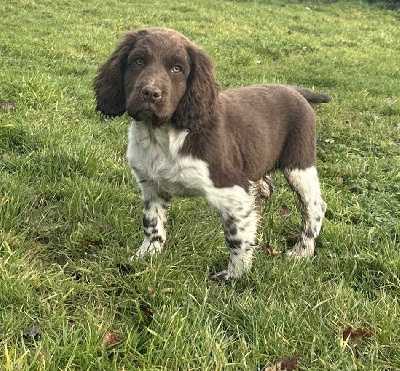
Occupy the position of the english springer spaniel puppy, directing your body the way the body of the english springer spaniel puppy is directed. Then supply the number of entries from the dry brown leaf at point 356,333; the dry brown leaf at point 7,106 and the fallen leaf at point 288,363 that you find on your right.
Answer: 1

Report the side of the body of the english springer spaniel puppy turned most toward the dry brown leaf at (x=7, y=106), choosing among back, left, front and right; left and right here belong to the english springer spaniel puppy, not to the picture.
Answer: right

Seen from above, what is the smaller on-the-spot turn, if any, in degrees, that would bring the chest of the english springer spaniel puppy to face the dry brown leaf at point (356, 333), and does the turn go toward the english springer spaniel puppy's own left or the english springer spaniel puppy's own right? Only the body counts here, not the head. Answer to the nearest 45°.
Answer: approximately 90° to the english springer spaniel puppy's own left

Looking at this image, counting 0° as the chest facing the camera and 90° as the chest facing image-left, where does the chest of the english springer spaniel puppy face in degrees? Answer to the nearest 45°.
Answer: approximately 45°

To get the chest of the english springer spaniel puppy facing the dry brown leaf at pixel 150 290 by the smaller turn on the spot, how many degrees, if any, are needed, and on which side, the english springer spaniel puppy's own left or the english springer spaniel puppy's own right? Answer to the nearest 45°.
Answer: approximately 45° to the english springer spaniel puppy's own left

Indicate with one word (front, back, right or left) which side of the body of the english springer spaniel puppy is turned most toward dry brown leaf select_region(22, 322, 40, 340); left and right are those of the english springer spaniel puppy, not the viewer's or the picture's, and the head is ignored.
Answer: front

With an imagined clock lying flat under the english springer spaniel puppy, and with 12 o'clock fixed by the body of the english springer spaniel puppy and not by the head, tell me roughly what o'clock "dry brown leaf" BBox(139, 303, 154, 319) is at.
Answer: The dry brown leaf is roughly at 11 o'clock from the english springer spaniel puppy.

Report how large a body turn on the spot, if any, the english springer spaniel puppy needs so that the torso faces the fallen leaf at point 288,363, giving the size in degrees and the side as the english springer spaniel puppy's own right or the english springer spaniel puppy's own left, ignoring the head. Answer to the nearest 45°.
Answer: approximately 90° to the english springer spaniel puppy's own left

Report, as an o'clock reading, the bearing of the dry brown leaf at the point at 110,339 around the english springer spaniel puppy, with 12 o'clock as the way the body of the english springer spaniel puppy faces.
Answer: The dry brown leaf is roughly at 11 o'clock from the english springer spaniel puppy.
